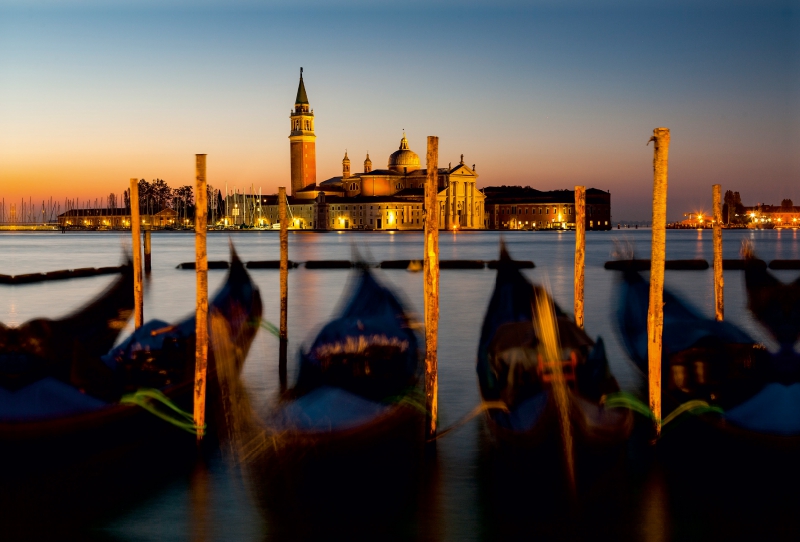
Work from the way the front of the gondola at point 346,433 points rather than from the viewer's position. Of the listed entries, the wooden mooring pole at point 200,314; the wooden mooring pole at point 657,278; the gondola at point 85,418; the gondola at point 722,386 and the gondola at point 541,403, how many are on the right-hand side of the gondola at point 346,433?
3

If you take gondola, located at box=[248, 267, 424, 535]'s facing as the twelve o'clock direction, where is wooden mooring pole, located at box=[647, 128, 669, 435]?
The wooden mooring pole is roughly at 3 o'clock from the gondola.

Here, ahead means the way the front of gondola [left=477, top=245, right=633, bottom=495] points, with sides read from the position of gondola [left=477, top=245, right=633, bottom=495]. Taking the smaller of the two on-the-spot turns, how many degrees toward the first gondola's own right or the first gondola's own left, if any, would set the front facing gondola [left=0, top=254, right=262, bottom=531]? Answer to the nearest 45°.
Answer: approximately 90° to the first gondola's own left

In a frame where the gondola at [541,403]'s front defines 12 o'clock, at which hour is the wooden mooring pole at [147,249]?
The wooden mooring pole is roughly at 11 o'clock from the gondola.

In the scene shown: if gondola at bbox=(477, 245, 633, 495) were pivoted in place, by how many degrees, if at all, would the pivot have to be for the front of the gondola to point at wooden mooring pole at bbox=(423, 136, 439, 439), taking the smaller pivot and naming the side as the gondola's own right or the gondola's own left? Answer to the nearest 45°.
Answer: approximately 90° to the gondola's own left

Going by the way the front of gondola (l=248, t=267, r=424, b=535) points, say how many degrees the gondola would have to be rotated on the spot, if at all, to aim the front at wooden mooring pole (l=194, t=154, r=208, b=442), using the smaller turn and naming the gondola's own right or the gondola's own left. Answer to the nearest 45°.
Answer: approximately 90° to the gondola's own left

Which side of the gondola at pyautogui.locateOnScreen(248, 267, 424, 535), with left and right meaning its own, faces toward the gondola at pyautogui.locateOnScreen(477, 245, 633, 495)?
right

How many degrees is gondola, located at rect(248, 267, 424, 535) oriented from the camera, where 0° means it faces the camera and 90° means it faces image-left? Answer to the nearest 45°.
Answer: approximately 180°

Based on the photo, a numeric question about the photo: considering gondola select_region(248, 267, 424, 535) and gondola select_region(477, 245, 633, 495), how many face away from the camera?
2

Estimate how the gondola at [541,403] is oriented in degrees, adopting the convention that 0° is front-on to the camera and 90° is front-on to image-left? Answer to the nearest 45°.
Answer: approximately 180°
